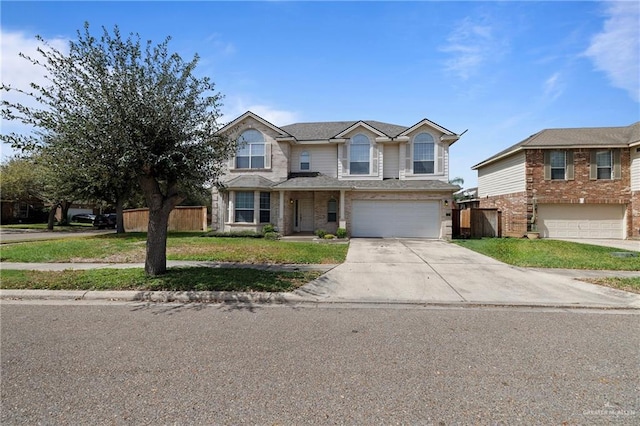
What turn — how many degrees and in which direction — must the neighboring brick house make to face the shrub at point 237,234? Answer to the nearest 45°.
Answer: approximately 45° to its right

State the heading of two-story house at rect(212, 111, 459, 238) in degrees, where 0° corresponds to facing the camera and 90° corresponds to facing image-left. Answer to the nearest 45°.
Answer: approximately 0°

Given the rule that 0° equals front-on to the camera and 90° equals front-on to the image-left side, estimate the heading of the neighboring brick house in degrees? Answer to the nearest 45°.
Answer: approximately 0°

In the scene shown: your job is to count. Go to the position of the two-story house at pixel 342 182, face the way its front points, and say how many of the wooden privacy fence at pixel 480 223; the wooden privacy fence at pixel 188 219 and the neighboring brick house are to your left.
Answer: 2

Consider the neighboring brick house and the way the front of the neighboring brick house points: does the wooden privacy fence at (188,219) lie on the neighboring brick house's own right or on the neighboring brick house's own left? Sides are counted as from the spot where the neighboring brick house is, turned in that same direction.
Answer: on the neighboring brick house's own right

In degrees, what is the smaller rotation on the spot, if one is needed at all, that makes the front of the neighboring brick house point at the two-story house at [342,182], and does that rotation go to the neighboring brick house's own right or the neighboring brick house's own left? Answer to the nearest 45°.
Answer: approximately 45° to the neighboring brick house's own right

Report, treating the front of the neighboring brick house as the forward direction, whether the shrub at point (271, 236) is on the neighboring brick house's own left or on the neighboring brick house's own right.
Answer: on the neighboring brick house's own right

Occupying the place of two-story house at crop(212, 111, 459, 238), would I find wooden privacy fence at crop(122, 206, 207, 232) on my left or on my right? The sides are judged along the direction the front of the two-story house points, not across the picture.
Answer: on my right

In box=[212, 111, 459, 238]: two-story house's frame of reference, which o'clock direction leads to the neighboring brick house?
The neighboring brick house is roughly at 9 o'clock from the two-story house.

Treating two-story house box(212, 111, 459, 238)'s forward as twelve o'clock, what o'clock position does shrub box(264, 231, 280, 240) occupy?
The shrub is roughly at 2 o'clock from the two-story house.

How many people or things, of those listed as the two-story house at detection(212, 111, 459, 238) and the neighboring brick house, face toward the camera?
2

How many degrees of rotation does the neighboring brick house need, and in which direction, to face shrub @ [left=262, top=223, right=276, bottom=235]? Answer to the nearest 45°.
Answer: approximately 45° to its right
